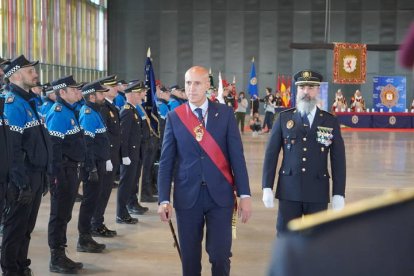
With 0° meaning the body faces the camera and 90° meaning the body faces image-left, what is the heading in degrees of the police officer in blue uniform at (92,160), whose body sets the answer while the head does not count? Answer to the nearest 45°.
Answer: approximately 270°

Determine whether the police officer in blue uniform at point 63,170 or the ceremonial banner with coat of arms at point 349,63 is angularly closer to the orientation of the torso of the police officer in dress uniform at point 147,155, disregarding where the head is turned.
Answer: the ceremonial banner with coat of arms

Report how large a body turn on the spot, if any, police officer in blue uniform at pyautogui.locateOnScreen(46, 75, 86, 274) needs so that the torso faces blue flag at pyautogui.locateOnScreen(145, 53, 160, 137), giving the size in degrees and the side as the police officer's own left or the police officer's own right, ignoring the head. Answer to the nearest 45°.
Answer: approximately 90° to the police officer's own left

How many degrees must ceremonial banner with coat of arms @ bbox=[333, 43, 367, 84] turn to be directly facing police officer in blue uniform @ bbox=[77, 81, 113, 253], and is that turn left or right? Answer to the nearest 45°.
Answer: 0° — it already faces them

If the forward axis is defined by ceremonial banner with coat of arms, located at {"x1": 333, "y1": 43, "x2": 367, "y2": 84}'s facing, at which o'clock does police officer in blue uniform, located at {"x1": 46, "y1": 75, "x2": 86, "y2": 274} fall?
The police officer in blue uniform is roughly at 12 o'clock from the ceremonial banner with coat of arms.

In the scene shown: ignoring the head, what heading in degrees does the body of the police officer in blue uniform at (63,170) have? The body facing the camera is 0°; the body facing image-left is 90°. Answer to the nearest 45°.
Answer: approximately 270°
